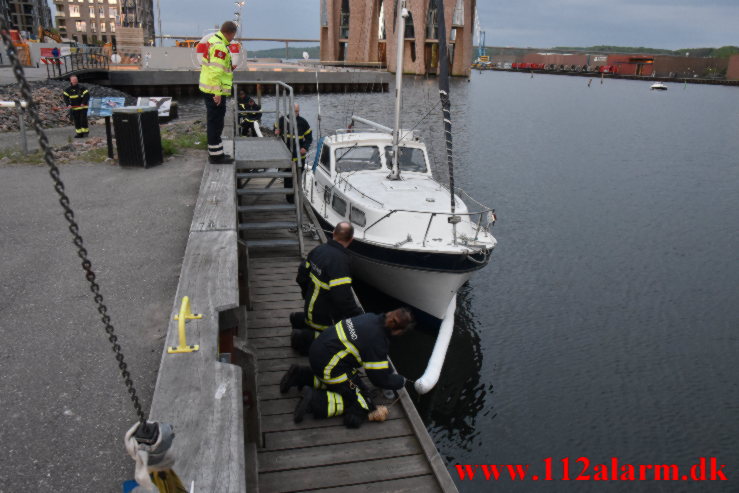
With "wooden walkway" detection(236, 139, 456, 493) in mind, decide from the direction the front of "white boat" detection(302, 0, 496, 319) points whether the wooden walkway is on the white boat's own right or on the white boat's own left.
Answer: on the white boat's own right

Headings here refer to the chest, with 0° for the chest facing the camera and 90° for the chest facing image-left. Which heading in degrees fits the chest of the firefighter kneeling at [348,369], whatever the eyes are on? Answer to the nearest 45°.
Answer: approximately 270°

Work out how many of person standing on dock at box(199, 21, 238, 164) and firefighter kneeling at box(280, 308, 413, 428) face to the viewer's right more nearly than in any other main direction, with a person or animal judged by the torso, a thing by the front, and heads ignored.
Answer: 2

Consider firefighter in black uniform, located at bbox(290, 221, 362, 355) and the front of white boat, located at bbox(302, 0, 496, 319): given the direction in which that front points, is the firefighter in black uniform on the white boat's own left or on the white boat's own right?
on the white boat's own right

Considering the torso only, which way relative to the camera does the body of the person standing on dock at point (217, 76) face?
to the viewer's right

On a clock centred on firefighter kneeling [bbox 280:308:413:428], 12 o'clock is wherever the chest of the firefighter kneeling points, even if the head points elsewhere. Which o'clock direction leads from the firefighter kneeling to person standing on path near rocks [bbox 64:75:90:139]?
The person standing on path near rocks is roughly at 8 o'clock from the firefighter kneeling.

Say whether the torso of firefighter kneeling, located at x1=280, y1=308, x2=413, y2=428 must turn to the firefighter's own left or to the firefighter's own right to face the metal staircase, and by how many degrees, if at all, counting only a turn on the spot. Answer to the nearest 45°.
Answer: approximately 90° to the firefighter's own left

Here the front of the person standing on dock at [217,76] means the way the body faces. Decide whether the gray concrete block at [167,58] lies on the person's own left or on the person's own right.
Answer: on the person's own left

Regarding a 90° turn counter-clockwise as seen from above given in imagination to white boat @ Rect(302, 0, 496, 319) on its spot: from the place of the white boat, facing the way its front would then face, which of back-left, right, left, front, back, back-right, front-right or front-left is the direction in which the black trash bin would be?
back-left

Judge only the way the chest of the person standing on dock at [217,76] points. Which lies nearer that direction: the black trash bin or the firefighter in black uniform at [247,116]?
the firefighter in black uniform
